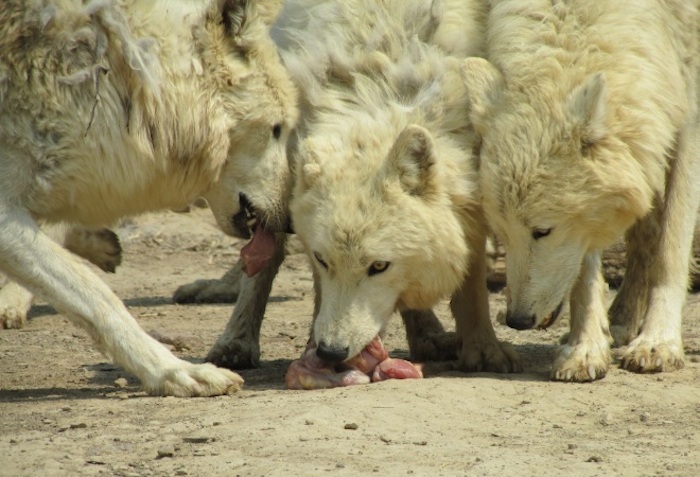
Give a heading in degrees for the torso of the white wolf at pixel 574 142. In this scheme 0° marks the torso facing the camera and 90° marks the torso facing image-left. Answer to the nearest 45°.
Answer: approximately 45°

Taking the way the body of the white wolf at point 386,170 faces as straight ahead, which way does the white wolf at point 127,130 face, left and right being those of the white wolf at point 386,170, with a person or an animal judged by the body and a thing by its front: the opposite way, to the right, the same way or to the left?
to the left

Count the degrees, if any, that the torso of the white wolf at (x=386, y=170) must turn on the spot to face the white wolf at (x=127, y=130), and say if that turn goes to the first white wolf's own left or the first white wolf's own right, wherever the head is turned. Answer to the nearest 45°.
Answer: approximately 90° to the first white wolf's own right

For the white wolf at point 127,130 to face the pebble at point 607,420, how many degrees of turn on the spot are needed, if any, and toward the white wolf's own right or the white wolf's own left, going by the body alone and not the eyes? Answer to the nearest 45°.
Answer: approximately 45° to the white wolf's own right

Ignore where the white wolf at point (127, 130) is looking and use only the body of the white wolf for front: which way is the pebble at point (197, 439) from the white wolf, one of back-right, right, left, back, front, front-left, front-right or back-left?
right

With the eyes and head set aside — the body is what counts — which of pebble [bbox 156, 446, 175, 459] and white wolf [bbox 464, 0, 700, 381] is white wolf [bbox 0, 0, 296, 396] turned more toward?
the white wolf

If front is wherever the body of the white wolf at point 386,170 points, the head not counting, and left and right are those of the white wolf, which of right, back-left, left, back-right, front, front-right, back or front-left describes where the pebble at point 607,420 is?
front-left

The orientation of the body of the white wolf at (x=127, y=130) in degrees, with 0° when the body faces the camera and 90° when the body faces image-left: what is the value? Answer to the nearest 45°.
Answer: approximately 270°

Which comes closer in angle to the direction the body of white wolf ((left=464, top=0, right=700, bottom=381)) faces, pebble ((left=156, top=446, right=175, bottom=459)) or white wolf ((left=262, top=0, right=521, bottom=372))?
the pebble

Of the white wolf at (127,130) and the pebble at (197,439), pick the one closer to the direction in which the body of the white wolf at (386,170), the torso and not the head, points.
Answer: the pebble

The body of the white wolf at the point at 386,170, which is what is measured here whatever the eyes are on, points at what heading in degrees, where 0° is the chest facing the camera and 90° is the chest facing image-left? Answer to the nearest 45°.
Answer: approximately 0°

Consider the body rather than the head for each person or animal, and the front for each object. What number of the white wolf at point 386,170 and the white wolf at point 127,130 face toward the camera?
1

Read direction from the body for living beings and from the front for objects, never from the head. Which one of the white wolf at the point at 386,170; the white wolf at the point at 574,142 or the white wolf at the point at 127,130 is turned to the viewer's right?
the white wolf at the point at 127,130

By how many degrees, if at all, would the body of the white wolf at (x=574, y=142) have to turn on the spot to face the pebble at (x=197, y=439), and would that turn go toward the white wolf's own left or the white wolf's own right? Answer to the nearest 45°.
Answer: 0° — it already faces it

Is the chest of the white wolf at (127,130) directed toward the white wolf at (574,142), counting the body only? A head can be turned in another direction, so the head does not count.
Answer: yes
